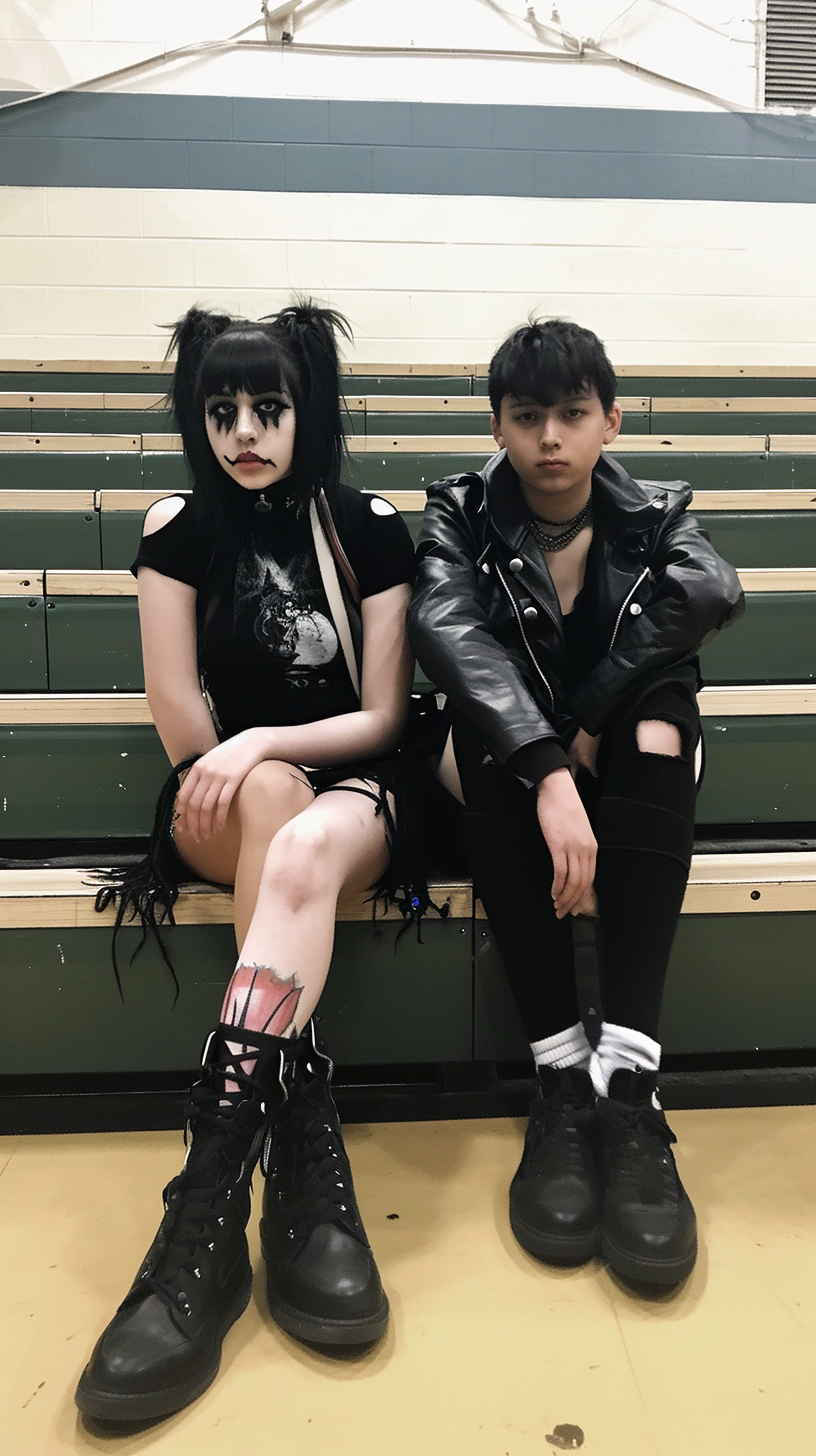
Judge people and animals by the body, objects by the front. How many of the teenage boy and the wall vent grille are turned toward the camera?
2

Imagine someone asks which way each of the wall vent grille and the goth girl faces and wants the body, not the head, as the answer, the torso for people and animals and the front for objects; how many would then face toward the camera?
2

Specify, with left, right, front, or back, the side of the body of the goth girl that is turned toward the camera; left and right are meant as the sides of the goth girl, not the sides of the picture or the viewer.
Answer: front

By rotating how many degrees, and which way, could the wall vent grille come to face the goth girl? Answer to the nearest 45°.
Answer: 0° — it already faces them

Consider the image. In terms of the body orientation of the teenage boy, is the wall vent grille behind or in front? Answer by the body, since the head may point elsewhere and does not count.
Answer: behind

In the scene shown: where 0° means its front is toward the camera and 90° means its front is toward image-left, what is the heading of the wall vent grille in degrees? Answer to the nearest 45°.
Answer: approximately 0°

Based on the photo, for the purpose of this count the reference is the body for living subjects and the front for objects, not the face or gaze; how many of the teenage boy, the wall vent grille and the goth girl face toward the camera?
3

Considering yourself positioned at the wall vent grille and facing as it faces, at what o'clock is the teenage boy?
The teenage boy is roughly at 12 o'clock from the wall vent grille.
